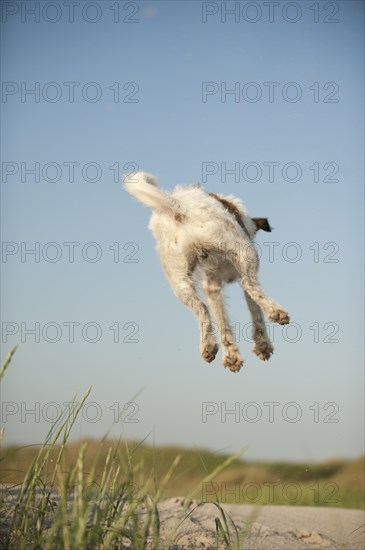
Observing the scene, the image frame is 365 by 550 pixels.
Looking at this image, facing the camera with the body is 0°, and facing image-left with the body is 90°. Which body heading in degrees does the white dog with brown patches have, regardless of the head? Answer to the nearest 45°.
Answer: approximately 225°
